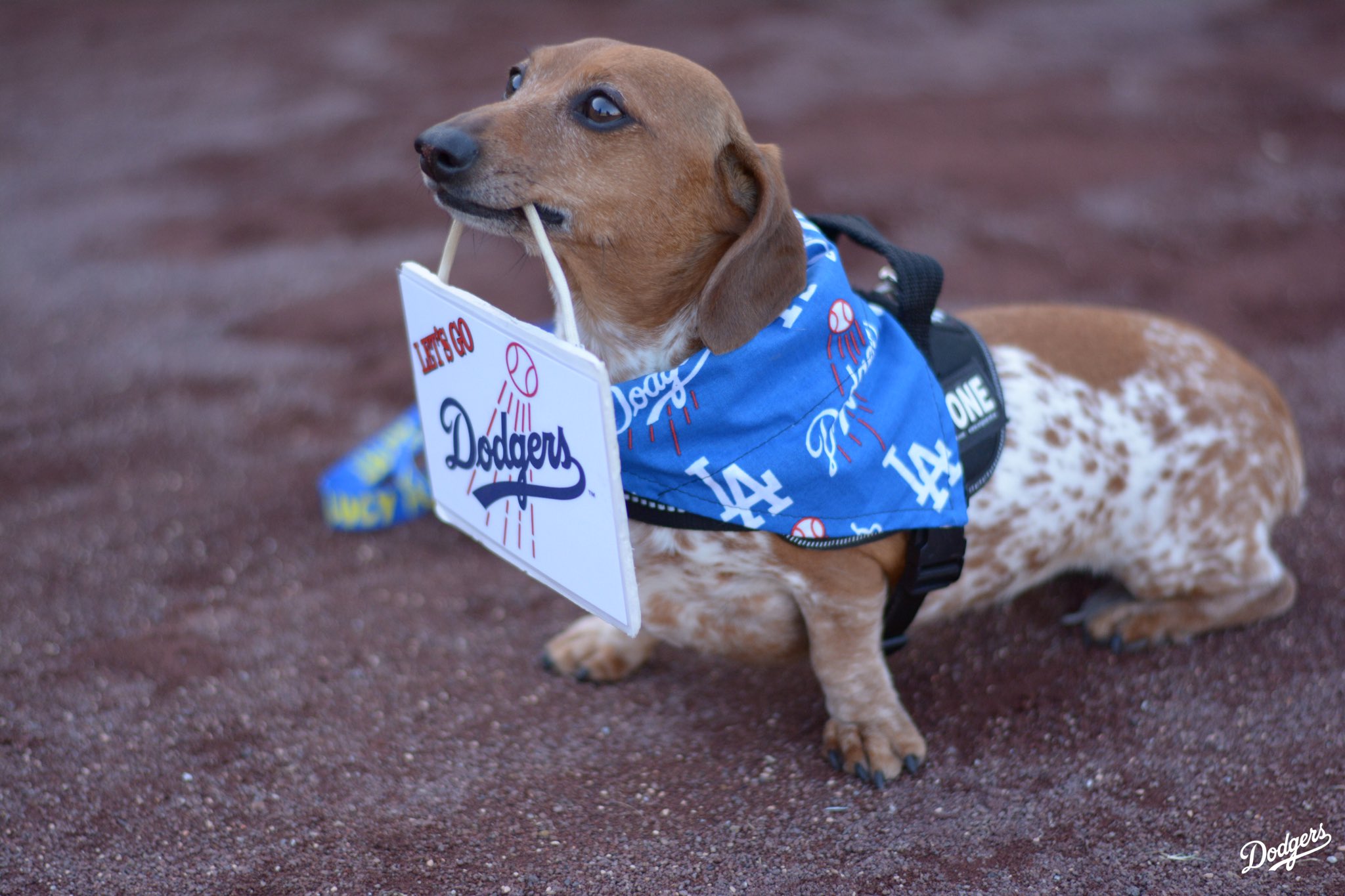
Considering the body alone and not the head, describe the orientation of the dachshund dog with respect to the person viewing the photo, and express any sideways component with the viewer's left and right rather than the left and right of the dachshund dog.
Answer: facing the viewer and to the left of the viewer

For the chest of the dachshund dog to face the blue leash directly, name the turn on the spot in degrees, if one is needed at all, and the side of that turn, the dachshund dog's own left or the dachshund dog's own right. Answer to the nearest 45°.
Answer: approximately 90° to the dachshund dog's own right
